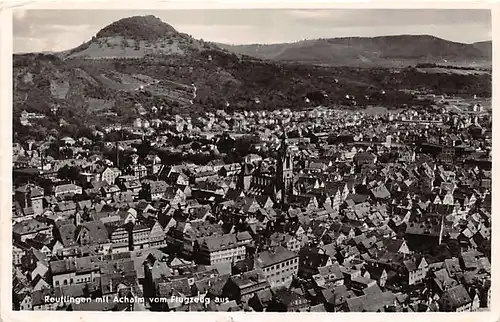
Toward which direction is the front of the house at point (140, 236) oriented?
toward the camera
